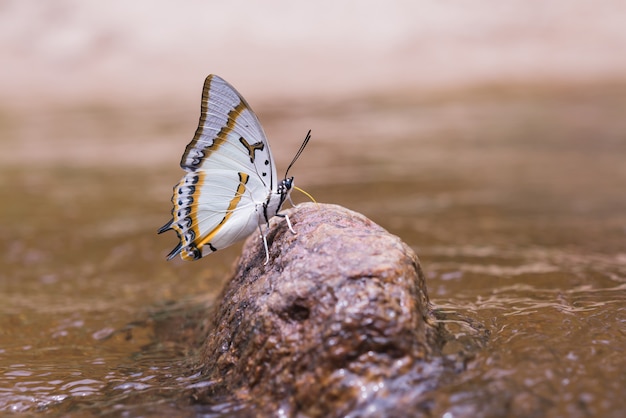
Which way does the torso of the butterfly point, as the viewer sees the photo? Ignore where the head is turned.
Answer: to the viewer's right
